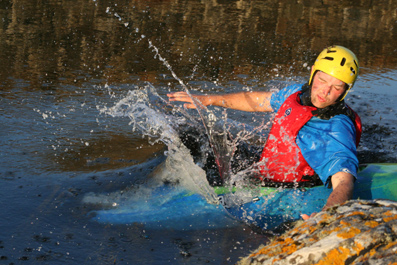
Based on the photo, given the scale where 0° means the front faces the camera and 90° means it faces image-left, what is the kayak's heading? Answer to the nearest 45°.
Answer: approximately 90°

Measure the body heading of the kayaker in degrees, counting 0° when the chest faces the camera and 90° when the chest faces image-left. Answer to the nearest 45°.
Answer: approximately 45°

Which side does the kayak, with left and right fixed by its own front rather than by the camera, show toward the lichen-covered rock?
left

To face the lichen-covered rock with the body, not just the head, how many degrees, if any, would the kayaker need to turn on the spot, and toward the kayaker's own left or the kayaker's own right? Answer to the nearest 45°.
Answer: approximately 45° to the kayaker's own left
